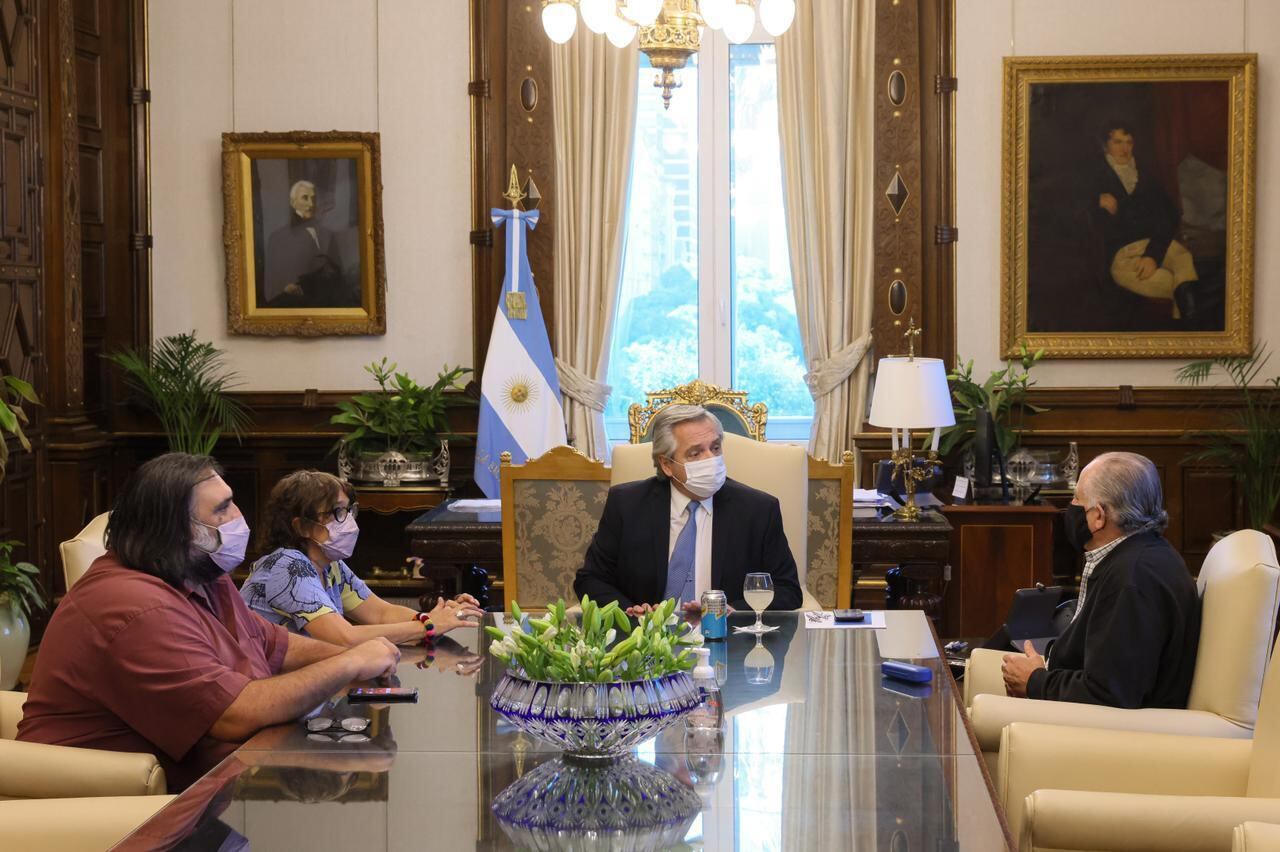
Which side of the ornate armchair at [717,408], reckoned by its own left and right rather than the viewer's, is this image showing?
front

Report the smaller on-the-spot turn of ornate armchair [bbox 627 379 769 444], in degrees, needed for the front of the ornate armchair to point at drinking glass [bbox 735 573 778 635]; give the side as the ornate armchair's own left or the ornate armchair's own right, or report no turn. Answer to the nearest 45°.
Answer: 0° — it already faces it

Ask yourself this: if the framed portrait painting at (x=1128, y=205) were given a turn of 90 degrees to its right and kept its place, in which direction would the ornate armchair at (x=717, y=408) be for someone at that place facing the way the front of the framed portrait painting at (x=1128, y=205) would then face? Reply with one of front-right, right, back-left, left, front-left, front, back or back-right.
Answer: front-left

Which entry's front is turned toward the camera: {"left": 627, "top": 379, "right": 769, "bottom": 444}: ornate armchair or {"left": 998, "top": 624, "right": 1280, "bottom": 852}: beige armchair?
the ornate armchair

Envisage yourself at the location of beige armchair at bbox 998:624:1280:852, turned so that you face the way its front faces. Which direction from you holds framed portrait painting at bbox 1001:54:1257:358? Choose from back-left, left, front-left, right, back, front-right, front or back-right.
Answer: right

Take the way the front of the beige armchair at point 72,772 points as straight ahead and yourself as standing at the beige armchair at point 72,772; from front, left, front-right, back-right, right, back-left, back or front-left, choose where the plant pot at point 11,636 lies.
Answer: left

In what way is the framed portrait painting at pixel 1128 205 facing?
toward the camera

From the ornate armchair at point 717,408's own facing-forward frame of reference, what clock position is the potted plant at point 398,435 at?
The potted plant is roughly at 4 o'clock from the ornate armchair.

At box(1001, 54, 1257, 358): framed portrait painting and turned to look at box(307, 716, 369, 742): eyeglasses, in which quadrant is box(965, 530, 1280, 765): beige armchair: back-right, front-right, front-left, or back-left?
front-left

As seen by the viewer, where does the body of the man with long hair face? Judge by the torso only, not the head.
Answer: to the viewer's right

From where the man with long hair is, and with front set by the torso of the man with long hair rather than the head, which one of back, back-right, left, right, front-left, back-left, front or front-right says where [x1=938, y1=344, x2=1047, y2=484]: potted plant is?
front-left

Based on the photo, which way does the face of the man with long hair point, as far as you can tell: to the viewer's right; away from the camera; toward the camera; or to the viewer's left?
to the viewer's right

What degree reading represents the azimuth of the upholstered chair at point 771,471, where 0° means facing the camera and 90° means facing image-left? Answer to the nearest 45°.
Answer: approximately 0°

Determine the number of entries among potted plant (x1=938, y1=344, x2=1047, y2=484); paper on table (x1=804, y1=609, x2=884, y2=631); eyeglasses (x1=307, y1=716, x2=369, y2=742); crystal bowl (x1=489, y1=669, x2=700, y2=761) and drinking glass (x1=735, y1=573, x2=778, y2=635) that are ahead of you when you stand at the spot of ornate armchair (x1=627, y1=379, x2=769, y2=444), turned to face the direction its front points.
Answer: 4

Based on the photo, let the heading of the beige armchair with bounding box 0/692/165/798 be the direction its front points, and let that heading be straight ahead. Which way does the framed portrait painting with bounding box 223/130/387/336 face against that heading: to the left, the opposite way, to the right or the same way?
to the right

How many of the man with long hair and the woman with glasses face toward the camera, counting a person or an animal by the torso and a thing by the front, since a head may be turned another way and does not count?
0

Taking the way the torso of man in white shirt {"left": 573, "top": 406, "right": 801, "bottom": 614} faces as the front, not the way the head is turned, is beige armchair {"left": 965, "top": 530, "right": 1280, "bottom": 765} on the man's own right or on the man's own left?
on the man's own left

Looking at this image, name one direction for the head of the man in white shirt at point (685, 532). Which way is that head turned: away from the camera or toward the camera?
toward the camera

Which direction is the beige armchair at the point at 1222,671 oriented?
to the viewer's left
